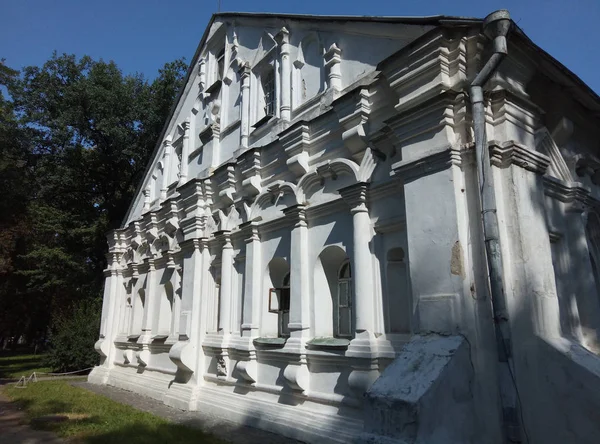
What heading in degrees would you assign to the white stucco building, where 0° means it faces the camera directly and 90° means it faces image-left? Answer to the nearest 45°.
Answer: approximately 45°
